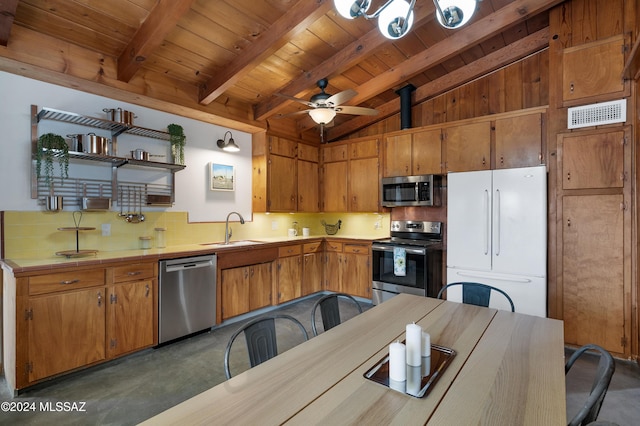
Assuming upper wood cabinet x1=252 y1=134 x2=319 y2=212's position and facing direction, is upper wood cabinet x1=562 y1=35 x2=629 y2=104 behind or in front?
in front

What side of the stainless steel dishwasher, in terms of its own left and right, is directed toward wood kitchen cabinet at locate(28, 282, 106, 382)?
right

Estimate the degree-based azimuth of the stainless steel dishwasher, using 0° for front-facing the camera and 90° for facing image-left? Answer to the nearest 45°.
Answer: approximately 315°

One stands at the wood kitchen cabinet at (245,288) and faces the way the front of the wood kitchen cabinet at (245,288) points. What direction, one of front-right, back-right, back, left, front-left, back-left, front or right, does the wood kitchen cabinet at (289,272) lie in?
left

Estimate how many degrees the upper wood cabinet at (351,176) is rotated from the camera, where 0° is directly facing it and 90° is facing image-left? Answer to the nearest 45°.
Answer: approximately 45°

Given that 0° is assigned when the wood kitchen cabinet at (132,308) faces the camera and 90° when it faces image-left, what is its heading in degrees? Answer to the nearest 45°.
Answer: approximately 315°

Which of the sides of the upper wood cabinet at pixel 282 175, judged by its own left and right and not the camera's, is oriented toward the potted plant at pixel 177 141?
right

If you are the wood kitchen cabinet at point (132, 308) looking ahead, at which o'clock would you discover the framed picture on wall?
The framed picture on wall is roughly at 9 o'clock from the wood kitchen cabinet.

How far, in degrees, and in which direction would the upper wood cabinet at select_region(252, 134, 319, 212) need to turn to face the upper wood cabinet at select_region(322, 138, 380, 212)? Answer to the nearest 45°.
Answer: approximately 45° to its left
